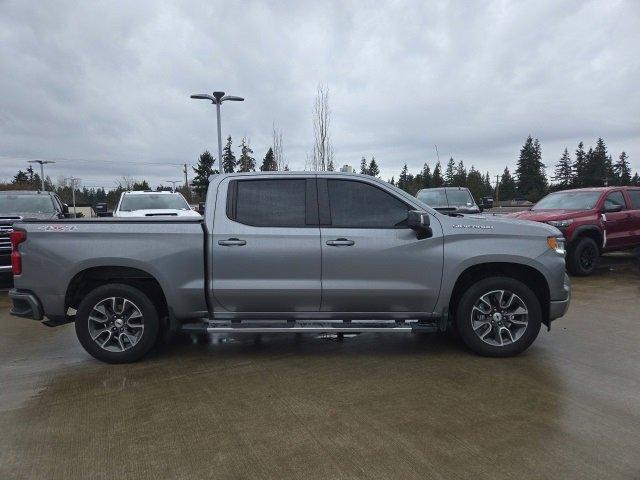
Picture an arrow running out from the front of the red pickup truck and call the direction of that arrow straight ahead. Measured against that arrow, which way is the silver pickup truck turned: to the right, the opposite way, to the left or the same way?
the opposite way

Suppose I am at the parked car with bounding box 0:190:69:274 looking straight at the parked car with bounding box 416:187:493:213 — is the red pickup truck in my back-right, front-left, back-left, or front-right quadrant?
front-right

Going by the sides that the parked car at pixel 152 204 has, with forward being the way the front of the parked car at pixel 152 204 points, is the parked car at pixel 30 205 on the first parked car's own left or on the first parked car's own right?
on the first parked car's own right

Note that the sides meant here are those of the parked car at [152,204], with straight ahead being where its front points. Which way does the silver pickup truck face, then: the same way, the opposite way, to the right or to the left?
to the left

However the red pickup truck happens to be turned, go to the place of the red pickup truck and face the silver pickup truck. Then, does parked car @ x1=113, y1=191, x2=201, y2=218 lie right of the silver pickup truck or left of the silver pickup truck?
right

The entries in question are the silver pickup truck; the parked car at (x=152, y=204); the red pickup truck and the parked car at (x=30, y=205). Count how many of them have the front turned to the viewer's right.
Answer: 1

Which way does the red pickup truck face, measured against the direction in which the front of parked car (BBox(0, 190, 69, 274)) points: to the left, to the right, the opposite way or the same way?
to the right

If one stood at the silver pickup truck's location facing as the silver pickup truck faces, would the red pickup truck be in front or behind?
in front

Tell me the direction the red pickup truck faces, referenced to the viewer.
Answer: facing the viewer and to the left of the viewer

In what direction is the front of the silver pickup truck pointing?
to the viewer's right

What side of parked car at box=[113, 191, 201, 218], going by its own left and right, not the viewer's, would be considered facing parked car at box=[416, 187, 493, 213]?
left

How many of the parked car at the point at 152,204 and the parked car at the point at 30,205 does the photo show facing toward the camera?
2

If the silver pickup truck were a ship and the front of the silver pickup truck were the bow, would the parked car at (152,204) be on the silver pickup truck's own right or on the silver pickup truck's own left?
on the silver pickup truck's own left

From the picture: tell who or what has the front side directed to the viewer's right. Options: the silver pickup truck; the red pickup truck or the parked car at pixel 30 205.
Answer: the silver pickup truck

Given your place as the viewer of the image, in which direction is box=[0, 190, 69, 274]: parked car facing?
facing the viewer

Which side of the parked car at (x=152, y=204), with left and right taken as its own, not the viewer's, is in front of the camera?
front
